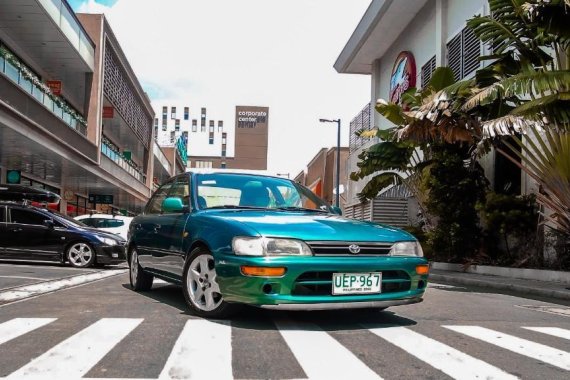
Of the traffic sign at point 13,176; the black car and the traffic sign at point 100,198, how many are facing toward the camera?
2

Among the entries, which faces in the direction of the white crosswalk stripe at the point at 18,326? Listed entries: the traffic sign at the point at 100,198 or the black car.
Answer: the traffic sign

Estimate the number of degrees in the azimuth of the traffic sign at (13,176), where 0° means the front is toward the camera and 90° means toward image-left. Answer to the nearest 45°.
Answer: approximately 0°

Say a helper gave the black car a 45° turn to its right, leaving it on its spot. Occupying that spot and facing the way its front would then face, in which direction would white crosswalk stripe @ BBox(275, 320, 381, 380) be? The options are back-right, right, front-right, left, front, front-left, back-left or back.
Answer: front-right

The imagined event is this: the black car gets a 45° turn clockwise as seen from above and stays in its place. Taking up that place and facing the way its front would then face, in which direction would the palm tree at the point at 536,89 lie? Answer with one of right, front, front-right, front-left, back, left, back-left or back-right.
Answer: front

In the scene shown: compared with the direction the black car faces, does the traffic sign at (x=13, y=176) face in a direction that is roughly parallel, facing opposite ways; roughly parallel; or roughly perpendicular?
roughly perpendicular

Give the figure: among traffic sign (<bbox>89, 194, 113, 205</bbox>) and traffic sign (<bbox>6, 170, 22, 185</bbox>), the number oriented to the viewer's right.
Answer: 0

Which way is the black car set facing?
to the viewer's right

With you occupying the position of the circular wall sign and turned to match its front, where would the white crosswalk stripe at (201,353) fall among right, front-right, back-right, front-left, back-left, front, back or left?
front-left

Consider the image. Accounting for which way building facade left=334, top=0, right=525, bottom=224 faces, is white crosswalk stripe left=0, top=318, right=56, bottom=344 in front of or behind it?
in front

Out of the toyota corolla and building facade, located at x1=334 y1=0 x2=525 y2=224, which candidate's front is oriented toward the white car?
the building facade

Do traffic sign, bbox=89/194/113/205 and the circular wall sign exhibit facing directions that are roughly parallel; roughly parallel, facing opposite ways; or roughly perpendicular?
roughly perpendicular

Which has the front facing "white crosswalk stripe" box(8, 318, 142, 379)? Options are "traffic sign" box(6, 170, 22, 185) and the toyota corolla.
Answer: the traffic sign

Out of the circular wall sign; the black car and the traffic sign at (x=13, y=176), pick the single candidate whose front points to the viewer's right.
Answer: the black car

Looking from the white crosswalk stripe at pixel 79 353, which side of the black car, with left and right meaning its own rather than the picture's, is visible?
right
